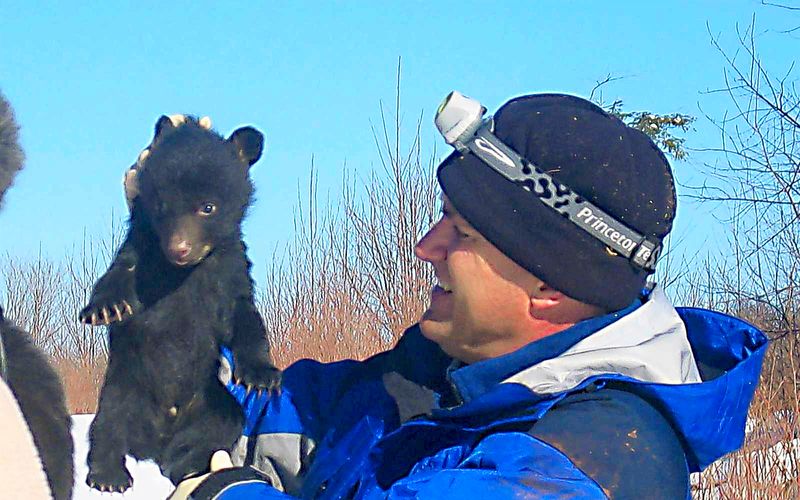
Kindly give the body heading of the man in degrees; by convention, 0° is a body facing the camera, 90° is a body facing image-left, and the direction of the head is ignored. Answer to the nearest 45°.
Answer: approximately 90°

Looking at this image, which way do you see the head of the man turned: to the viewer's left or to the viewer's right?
to the viewer's left

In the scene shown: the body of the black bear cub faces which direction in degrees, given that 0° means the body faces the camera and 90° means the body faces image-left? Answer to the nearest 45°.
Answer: approximately 0°
